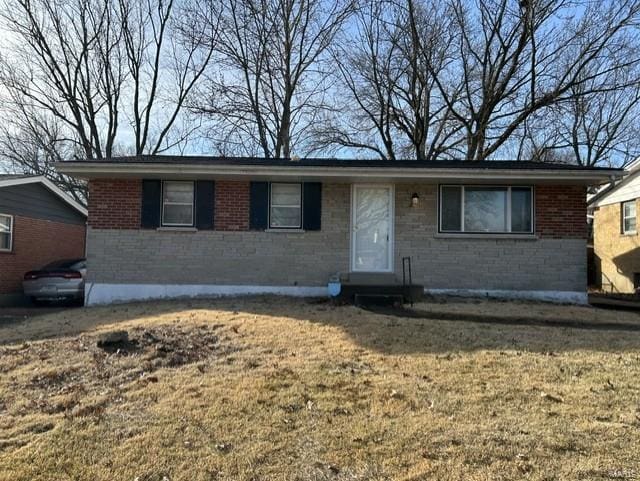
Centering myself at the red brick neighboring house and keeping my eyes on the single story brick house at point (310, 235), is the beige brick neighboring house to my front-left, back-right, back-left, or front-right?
front-left

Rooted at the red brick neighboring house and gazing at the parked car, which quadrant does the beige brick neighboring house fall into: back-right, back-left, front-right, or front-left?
front-left

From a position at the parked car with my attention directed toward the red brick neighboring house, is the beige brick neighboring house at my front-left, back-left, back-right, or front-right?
back-right

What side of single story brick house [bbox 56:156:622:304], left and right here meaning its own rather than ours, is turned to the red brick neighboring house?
right

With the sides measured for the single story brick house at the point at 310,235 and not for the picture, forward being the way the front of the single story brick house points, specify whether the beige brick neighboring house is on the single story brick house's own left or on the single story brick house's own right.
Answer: on the single story brick house's own left

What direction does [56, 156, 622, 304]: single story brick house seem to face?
toward the camera

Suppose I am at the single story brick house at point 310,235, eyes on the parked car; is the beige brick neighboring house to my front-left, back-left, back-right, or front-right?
back-right

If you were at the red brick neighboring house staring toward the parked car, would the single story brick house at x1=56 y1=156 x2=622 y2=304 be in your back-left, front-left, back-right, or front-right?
front-left

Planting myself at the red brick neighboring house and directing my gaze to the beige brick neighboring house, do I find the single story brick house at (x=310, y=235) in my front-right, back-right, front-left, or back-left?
front-right
